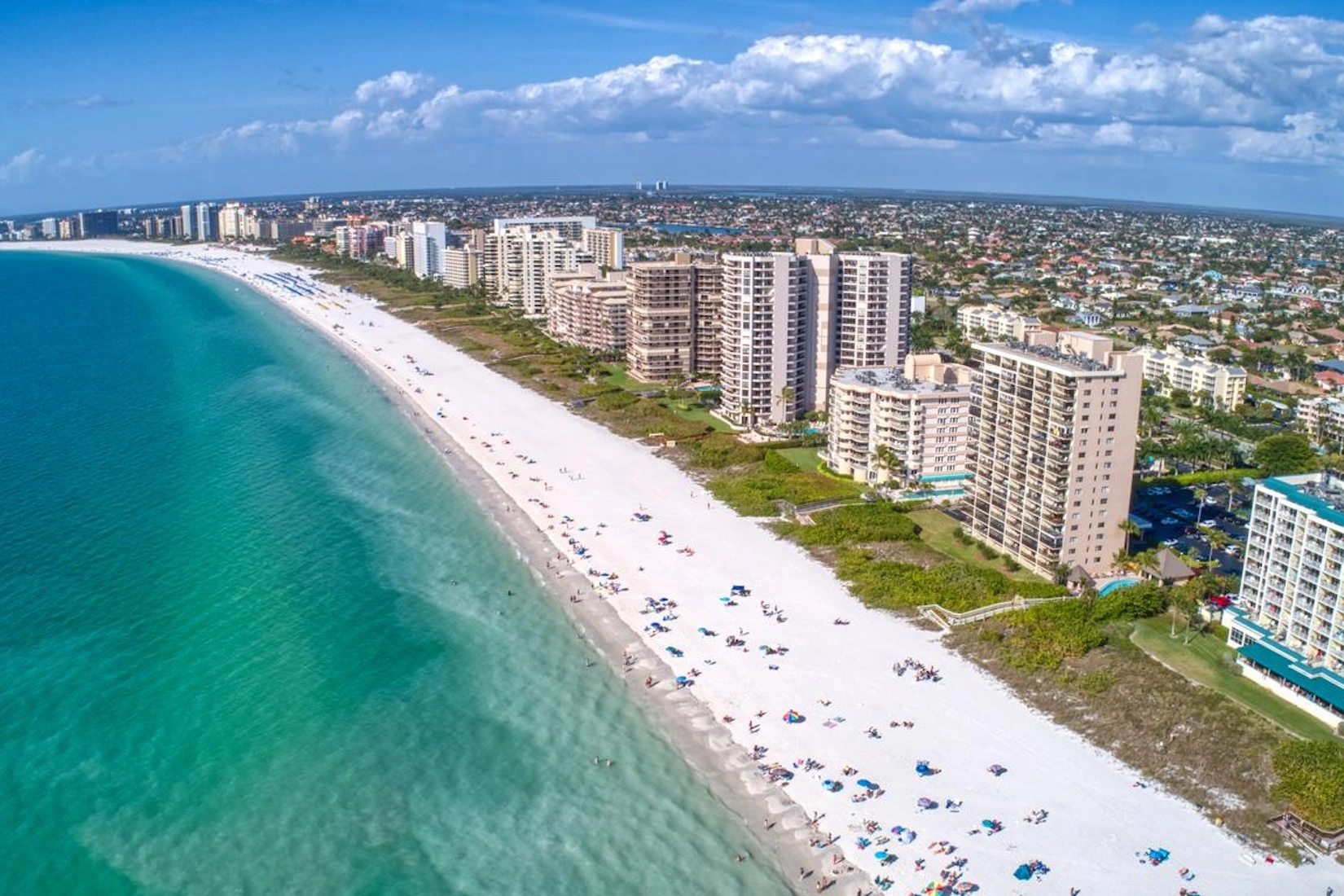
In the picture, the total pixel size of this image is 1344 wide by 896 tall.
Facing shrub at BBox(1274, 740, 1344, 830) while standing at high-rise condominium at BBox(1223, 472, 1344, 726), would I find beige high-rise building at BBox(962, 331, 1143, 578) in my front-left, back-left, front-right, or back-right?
back-right

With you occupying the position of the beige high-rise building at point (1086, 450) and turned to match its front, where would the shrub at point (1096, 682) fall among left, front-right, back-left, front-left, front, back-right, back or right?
front-left

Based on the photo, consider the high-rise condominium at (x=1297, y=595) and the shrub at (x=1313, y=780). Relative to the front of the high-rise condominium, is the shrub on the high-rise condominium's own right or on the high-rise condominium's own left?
on the high-rise condominium's own left

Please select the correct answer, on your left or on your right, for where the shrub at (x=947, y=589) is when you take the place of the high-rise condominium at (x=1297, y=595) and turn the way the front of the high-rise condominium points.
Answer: on your right

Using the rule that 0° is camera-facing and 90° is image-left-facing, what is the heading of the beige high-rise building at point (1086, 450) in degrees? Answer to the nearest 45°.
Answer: approximately 45°

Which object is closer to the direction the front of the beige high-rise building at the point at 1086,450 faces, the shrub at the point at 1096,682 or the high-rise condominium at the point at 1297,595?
the shrub

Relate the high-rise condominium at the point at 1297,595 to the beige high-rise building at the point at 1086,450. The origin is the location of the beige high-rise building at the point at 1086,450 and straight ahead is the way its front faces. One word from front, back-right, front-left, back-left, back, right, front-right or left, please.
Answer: left

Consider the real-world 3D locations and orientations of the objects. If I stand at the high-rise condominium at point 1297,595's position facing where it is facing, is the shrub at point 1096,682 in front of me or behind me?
in front

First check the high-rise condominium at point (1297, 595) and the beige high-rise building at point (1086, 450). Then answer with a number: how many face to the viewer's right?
0

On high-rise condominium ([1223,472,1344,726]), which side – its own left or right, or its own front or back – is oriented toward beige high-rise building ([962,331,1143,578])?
right

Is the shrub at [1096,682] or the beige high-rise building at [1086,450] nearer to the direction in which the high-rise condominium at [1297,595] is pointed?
the shrub
